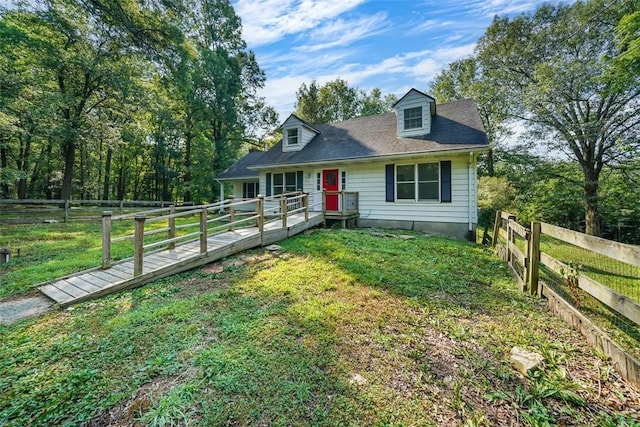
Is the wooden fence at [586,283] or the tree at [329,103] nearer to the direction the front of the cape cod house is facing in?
the wooden fence

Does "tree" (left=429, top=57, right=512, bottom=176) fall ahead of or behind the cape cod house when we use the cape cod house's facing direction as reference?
behind

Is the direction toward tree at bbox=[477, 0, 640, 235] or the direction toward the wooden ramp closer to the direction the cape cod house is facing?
the wooden ramp

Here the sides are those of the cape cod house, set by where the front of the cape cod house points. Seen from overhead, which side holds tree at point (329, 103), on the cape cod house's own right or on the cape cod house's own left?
on the cape cod house's own right

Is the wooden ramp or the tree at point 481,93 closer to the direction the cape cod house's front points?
the wooden ramp

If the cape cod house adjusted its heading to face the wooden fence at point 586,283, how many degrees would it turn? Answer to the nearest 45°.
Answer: approximately 45° to its left

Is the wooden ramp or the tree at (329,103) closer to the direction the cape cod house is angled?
the wooden ramp

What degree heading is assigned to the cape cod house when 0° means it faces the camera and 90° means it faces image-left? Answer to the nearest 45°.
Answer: approximately 45°
